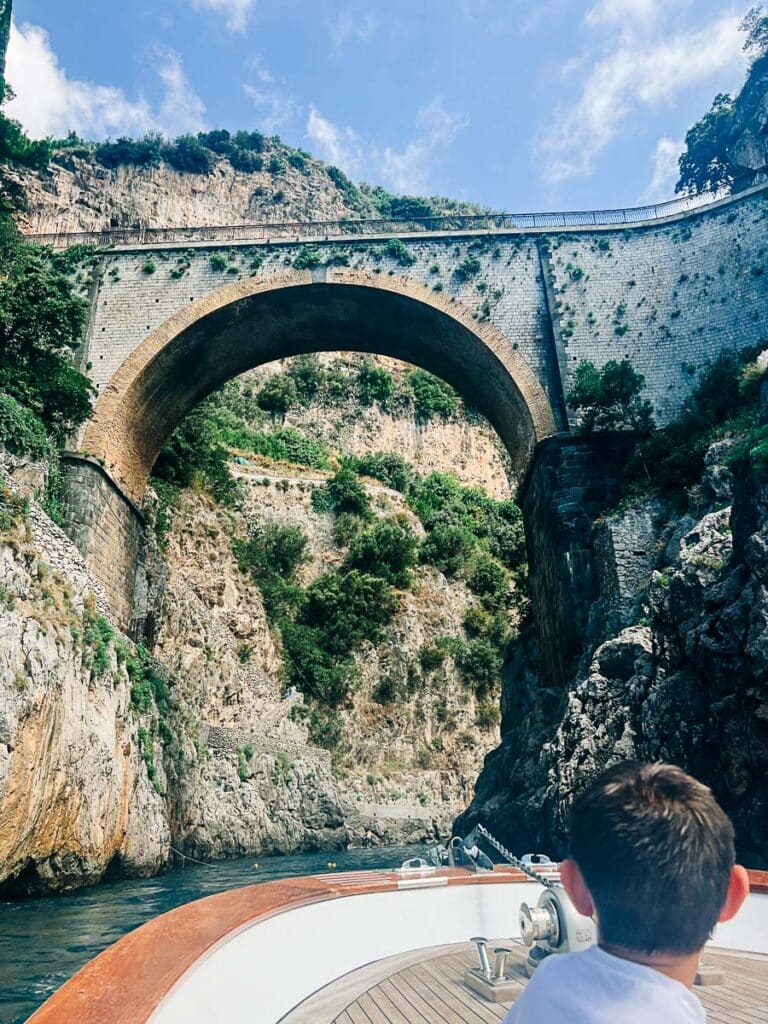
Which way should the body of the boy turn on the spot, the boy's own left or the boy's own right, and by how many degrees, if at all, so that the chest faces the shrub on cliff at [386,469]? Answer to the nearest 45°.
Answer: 0° — they already face it

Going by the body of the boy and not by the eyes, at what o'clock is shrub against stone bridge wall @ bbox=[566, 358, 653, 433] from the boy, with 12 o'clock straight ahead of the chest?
The shrub against stone bridge wall is roughly at 12 o'clock from the boy.

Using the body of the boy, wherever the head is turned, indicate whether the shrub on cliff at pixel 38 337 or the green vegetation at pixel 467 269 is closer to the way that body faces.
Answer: the green vegetation

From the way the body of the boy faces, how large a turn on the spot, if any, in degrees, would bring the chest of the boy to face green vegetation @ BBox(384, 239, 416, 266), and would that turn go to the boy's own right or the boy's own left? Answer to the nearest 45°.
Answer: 0° — they already face it

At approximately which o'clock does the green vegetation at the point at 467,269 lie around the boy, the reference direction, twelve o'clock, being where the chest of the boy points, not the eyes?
The green vegetation is roughly at 12 o'clock from the boy.

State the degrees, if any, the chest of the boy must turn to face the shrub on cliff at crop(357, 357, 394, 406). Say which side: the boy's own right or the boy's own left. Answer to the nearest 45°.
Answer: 0° — they already face it

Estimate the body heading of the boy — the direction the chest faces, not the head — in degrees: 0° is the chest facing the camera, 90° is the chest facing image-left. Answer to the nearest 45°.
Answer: approximately 180°

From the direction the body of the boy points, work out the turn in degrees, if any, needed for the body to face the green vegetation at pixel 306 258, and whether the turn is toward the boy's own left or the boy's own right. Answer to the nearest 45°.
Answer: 0° — they already face it

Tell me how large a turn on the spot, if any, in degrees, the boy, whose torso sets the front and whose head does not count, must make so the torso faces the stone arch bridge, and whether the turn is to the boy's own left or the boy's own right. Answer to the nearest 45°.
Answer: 0° — they already face it

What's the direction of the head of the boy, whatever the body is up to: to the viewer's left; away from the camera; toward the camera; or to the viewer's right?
away from the camera

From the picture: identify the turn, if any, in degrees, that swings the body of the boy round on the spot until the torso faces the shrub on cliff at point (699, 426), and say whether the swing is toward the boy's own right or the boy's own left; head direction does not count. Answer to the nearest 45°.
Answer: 0° — they already face it
